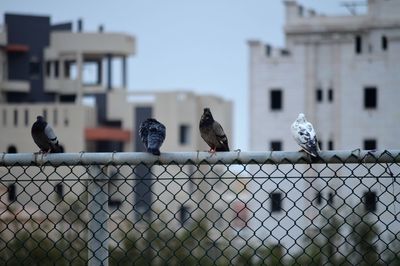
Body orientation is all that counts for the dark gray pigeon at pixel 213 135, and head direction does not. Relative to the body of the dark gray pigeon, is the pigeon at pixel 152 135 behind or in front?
in front

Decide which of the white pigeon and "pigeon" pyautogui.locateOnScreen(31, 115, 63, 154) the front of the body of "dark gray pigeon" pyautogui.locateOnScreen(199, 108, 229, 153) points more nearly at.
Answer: the pigeon

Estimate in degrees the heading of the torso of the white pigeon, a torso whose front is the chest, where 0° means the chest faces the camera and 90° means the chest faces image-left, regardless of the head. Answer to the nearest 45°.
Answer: approximately 135°

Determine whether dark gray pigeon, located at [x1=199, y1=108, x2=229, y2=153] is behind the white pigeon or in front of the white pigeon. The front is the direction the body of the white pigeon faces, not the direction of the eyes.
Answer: in front

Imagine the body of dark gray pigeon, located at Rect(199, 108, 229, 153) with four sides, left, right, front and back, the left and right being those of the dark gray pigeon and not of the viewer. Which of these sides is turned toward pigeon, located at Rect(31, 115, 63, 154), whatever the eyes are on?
front

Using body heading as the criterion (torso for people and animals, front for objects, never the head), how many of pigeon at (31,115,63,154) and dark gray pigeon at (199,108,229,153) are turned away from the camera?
0

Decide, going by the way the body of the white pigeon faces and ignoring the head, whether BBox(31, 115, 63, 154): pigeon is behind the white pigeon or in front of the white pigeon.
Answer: in front
